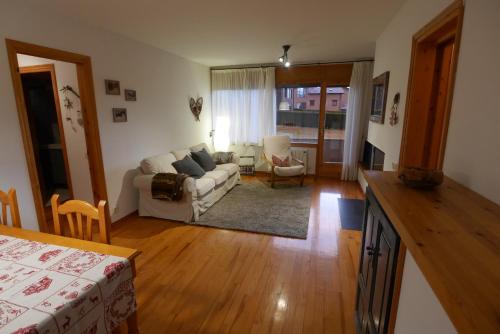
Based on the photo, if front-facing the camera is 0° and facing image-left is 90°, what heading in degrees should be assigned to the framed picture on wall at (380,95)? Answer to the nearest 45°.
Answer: approximately 90°

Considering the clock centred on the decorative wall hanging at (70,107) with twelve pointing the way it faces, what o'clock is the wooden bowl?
The wooden bowl is roughly at 9 o'clock from the decorative wall hanging.

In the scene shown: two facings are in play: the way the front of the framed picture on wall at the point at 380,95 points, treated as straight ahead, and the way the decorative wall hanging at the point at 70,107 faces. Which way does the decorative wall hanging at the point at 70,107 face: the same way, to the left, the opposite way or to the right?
to the left

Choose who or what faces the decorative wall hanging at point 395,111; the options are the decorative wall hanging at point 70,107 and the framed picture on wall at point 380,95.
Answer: the decorative wall hanging at point 70,107

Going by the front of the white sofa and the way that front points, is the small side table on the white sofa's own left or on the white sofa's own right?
on the white sofa's own left

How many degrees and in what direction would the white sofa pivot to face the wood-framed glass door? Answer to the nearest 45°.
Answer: approximately 90° to its left
